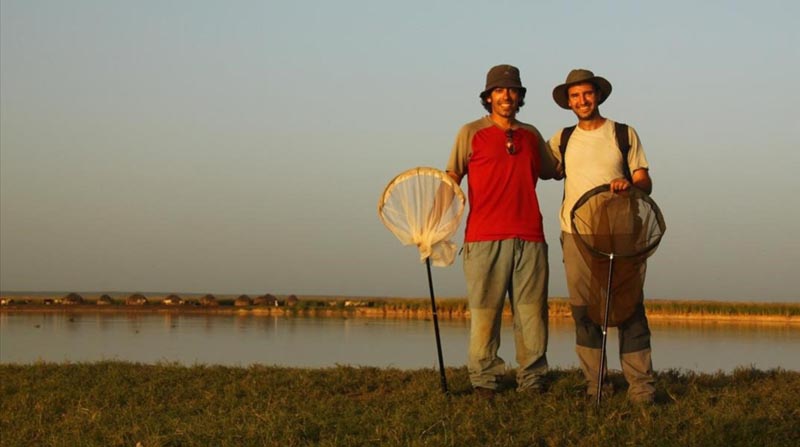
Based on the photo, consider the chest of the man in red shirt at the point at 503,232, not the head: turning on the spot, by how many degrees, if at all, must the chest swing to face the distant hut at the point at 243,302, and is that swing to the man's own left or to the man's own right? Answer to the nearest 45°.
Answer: approximately 180°

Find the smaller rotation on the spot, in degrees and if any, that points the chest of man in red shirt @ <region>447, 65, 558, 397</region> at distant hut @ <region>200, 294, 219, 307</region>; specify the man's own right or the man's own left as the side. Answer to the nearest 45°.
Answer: approximately 180°

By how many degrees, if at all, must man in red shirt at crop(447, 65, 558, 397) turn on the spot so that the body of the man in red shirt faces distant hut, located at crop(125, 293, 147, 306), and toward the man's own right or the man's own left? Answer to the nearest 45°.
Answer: approximately 135° to the man's own right

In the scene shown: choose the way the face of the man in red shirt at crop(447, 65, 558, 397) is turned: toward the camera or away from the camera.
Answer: toward the camera

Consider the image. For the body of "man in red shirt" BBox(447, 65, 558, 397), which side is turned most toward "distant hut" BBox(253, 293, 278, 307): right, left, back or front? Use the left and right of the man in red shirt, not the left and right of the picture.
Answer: back

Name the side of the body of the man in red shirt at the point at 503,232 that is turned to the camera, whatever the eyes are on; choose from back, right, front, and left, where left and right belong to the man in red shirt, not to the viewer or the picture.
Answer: front
